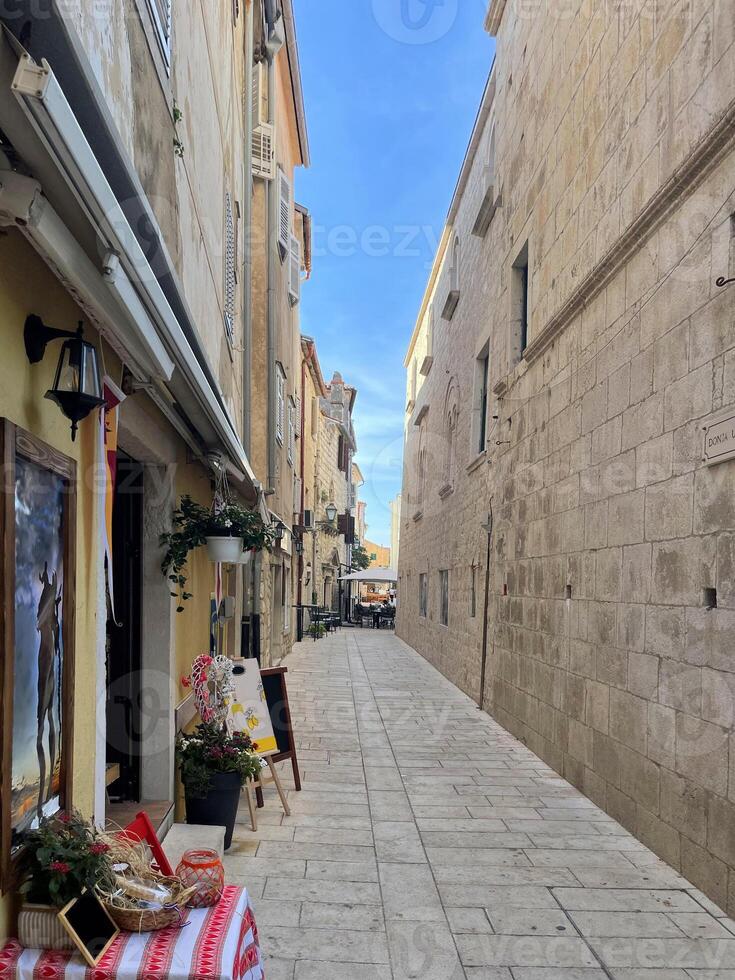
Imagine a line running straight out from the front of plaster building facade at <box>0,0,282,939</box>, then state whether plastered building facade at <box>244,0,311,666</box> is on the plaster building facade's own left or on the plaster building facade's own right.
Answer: on the plaster building facade's own left

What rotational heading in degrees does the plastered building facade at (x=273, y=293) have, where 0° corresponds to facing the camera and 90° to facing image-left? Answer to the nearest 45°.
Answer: approximately 270°

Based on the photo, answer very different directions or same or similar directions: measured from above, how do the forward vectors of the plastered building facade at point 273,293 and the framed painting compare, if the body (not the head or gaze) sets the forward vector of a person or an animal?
same or similar directions

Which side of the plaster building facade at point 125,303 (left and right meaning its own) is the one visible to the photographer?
right

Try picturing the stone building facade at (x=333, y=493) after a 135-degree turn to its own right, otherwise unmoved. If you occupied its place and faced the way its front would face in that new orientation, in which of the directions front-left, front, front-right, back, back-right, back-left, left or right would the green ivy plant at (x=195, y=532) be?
left

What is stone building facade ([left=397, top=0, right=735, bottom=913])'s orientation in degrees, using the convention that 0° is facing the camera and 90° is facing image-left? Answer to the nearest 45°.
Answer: approximately 90°

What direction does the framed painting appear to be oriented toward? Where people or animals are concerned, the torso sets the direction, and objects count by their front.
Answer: to the viewer's right

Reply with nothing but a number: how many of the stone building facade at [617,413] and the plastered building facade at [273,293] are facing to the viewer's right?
1

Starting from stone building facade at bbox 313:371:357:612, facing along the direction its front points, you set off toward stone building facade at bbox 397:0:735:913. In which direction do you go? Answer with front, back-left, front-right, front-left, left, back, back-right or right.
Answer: front-right

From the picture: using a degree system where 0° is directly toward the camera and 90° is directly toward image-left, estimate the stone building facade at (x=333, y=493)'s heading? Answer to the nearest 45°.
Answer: approximately 315°
